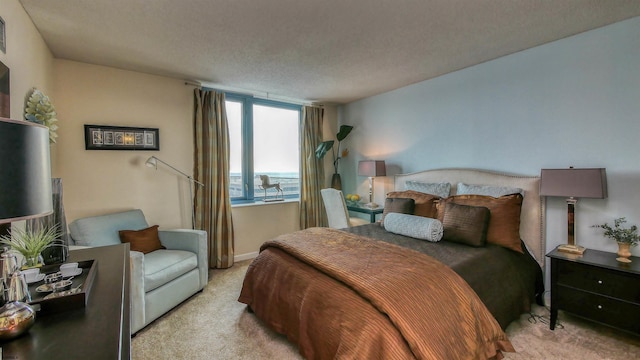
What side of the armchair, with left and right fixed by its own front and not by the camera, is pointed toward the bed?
front

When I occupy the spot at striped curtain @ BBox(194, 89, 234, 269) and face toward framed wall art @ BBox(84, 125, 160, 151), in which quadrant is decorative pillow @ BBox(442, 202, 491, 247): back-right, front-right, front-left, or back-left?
back-left

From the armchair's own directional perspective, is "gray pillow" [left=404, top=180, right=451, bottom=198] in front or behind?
in front

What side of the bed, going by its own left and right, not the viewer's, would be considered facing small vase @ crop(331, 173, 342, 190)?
right

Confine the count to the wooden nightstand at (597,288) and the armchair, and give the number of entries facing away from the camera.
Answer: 0

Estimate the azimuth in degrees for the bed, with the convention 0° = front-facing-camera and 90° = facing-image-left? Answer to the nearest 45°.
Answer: approximately 45°

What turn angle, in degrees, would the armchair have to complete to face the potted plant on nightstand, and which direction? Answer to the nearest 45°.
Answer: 0° — it already faces it

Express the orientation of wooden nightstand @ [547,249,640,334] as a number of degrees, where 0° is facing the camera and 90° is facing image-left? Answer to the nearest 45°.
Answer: approximately 45°

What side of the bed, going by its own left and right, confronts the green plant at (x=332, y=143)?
right

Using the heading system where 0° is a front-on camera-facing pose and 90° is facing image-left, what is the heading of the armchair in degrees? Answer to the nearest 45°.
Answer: approximately 315°
